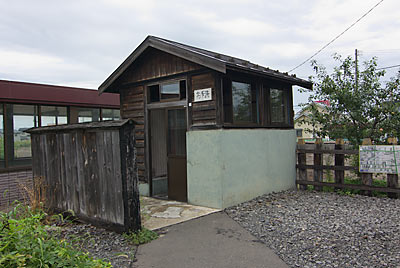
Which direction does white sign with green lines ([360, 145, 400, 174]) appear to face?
toward the camera

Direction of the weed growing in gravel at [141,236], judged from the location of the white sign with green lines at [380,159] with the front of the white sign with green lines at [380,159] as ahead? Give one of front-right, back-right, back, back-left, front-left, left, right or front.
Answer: front-right

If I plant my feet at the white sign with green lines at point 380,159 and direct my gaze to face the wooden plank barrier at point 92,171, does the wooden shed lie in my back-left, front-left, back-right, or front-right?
front-right

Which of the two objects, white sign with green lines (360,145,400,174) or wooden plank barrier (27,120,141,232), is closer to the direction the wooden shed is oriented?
the wooden plank barrier

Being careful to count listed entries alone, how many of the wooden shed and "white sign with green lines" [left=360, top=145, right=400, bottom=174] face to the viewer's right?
0

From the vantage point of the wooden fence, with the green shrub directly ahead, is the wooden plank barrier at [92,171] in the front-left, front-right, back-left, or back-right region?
front-right

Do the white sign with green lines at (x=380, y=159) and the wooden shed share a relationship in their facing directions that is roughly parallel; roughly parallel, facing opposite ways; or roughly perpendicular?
roughly parallel

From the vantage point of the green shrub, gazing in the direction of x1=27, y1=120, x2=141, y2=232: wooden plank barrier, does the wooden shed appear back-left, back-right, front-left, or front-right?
front-right

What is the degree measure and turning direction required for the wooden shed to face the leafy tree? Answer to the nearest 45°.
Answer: approximately 135° to its left

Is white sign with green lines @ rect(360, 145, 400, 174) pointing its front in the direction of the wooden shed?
no

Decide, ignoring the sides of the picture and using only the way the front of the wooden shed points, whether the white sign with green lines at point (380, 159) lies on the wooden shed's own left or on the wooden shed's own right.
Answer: on the wooden shed's own left

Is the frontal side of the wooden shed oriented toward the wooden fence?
no
